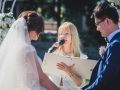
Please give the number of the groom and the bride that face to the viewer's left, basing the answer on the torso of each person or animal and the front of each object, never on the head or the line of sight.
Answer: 1

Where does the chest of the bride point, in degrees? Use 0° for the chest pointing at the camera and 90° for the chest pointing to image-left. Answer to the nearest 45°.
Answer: approximately 225°

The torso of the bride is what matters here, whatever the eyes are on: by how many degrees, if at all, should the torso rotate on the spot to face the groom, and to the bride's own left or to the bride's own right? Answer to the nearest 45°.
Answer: approximately 90° to the bride's own right

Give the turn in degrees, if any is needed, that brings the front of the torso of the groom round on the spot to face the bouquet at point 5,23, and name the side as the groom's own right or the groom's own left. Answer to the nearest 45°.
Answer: approximately 45° to the groom's own right

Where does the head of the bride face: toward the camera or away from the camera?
away from the camera

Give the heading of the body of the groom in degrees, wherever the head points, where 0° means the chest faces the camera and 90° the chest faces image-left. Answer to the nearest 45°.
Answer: approximately 90°

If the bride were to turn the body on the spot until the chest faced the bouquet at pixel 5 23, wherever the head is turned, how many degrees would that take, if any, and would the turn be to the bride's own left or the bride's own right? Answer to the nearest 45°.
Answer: approximately 45° to the bride's own left
